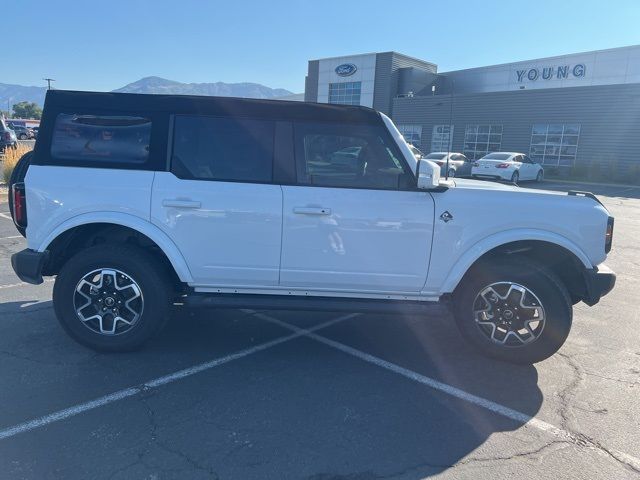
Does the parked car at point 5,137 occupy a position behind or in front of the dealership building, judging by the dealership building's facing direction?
in front

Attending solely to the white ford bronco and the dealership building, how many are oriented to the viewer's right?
1

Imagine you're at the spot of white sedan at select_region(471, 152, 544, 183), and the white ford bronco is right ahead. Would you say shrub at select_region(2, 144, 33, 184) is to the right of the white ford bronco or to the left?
right

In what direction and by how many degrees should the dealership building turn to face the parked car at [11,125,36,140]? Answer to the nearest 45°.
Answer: approximately 45° to its right

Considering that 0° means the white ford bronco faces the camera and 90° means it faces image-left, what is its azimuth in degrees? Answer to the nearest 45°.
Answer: approximately 270°

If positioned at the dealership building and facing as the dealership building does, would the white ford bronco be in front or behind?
in front

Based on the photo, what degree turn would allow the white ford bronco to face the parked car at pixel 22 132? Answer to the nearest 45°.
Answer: approximately 135° to its left
